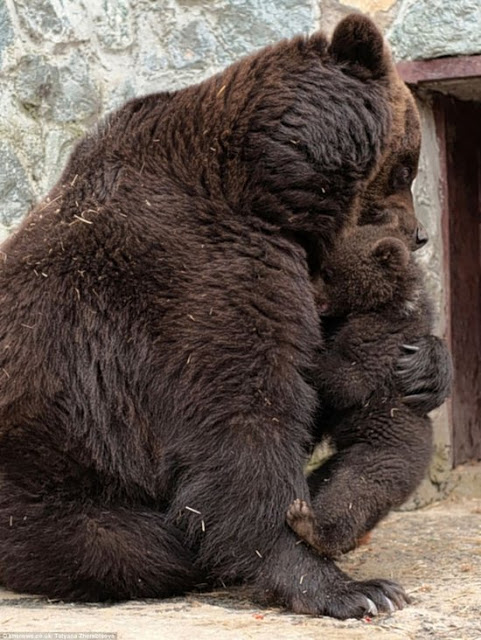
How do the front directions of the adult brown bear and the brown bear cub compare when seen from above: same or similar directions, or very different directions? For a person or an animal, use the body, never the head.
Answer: very different directions

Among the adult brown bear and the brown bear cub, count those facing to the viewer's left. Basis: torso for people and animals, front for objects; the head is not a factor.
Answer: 1

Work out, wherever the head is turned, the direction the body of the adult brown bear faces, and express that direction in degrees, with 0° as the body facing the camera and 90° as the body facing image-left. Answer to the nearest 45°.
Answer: approximately 270°

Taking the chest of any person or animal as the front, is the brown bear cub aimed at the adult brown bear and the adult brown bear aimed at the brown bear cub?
yes

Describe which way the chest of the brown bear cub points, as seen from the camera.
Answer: to the viewer's left
